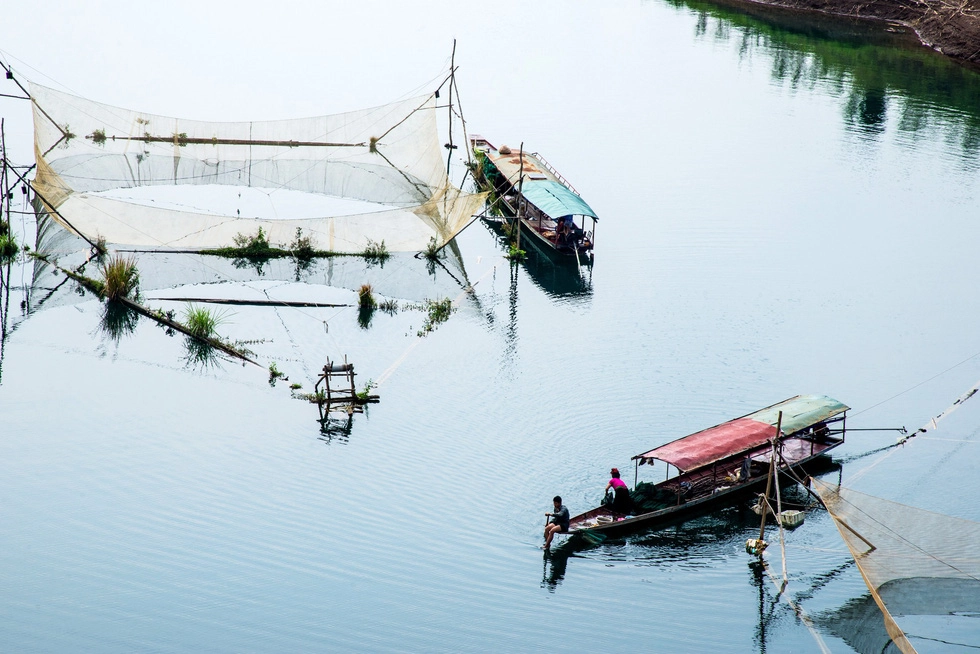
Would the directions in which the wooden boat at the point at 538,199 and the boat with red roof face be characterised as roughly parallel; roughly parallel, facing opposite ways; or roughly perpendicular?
roughly perpendicular

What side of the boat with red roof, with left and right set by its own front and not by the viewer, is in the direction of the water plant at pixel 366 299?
right

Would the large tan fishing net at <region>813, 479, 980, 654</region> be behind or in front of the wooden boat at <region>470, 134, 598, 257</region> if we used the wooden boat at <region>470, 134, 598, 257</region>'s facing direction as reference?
behind

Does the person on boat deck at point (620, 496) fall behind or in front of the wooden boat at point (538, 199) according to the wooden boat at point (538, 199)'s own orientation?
behind

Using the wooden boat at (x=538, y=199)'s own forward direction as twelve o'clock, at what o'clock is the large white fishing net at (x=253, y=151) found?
The large white fishing net is roughly at 11 o'clock from the wooden boat.

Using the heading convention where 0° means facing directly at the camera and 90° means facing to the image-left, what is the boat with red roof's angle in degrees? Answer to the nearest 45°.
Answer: approximately 45°

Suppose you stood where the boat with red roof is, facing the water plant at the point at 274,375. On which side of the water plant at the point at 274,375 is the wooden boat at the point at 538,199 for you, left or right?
right

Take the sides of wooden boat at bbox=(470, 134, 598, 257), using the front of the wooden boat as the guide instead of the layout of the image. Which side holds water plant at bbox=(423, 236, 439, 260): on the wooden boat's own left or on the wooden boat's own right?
on the wooden boat's own left

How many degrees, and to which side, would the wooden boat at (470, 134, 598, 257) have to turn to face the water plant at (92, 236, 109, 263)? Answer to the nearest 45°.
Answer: approximately 90° to its left

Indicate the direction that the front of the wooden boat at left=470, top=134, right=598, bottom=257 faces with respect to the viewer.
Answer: facing away from the viewer and to the left of the viewer
